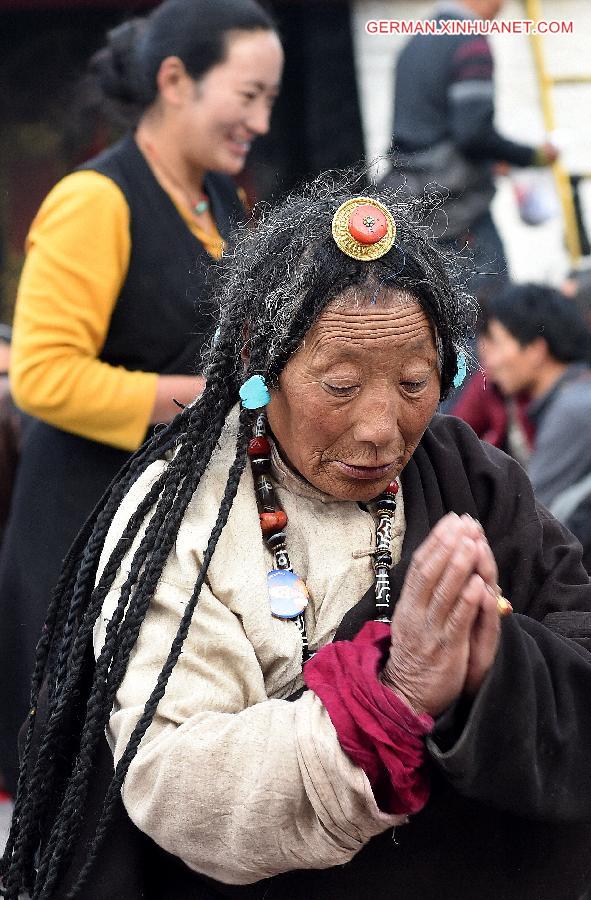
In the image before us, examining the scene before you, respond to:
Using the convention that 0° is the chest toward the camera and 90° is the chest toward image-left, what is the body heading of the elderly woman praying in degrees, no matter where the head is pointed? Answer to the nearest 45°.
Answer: approximately 315°

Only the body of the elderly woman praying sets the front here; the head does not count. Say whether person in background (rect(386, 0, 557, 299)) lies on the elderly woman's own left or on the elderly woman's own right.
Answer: on the elderly woman's own left

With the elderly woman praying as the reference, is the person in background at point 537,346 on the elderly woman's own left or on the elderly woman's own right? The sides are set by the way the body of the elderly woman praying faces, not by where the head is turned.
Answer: on the elderly woman's own left

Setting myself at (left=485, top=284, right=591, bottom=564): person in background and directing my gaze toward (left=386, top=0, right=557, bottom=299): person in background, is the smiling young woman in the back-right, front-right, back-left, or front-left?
back-left

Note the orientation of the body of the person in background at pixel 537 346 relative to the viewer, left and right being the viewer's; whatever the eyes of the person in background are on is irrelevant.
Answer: facing to the left of the viewer

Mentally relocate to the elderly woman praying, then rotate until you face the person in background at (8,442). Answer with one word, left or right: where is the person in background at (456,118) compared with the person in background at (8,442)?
right

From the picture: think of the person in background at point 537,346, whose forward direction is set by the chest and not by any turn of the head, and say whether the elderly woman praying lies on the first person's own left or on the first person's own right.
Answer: on the first person's own left

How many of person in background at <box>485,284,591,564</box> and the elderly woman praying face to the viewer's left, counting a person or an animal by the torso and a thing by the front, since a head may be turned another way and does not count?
1

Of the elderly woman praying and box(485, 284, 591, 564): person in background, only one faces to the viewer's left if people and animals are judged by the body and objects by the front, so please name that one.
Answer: the person in background
